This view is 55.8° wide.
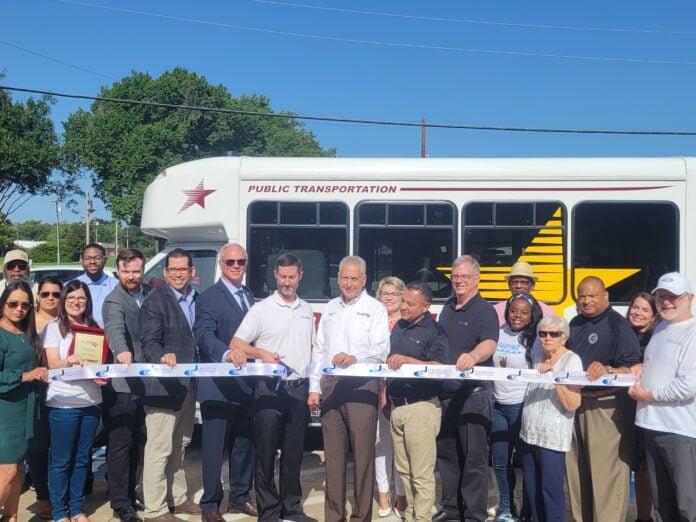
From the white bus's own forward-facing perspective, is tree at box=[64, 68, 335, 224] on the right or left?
on its right

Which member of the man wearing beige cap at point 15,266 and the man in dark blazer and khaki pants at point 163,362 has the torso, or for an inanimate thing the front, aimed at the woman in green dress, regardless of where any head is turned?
the man wearing beige cap

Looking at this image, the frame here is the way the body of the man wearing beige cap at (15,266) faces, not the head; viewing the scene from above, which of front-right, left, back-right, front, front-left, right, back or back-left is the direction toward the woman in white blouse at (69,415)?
front

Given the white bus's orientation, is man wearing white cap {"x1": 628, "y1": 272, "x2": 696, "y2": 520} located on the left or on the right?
on its left

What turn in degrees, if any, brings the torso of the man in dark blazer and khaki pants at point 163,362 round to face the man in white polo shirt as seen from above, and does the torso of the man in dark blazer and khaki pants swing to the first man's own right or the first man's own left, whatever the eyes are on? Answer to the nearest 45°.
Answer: approximately 45° to the first man's own left

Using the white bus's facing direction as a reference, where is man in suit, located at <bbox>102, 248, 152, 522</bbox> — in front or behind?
in front

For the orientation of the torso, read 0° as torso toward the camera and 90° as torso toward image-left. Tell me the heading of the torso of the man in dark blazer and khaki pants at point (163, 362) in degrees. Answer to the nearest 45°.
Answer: approximately 315°

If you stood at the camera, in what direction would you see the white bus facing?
facing to the left of the viewer

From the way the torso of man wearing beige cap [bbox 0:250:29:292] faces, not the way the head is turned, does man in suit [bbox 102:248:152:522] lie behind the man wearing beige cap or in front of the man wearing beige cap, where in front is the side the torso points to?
in front

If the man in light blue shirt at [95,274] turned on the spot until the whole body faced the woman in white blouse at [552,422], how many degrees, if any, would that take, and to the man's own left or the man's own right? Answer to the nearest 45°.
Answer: approximately 45° to the man's own left

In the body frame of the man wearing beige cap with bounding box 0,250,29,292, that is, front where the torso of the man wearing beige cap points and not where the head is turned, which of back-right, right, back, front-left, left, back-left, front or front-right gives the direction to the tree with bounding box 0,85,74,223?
back
